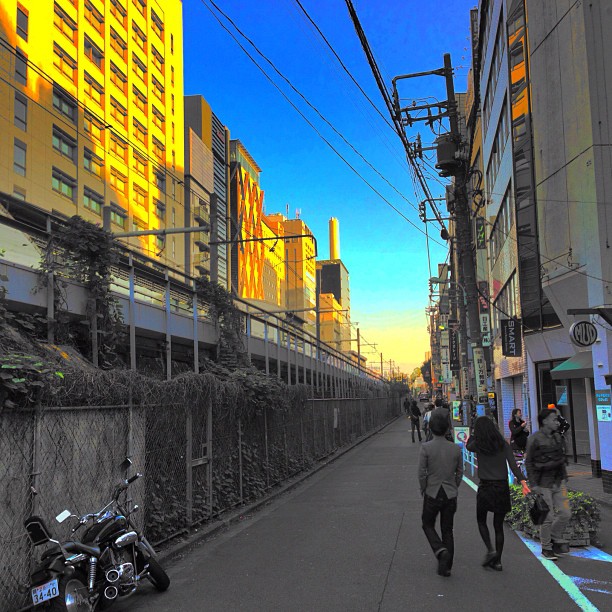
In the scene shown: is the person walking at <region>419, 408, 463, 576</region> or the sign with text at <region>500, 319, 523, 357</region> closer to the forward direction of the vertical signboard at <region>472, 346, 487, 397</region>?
the person walking

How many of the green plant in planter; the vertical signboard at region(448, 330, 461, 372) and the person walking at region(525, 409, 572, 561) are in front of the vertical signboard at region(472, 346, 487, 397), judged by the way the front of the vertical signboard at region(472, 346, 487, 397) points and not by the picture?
2

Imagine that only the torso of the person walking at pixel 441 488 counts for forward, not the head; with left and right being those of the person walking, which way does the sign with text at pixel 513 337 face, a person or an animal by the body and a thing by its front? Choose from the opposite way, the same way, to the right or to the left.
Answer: the opposite way

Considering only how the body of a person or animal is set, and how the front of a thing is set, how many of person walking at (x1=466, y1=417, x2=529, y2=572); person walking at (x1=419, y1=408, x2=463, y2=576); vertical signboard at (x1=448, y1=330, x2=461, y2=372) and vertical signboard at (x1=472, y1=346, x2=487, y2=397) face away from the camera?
2

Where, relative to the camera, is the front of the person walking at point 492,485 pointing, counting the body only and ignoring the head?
away from the camera

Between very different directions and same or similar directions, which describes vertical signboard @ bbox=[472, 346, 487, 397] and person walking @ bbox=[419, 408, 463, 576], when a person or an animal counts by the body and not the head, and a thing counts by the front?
very different directions

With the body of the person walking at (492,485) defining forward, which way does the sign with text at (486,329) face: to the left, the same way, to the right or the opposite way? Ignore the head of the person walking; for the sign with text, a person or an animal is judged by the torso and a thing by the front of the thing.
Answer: the opposite way

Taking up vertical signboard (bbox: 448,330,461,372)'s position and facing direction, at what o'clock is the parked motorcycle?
The parked motorcycle is roughly at 12 o'clock from the vertical signboard.
